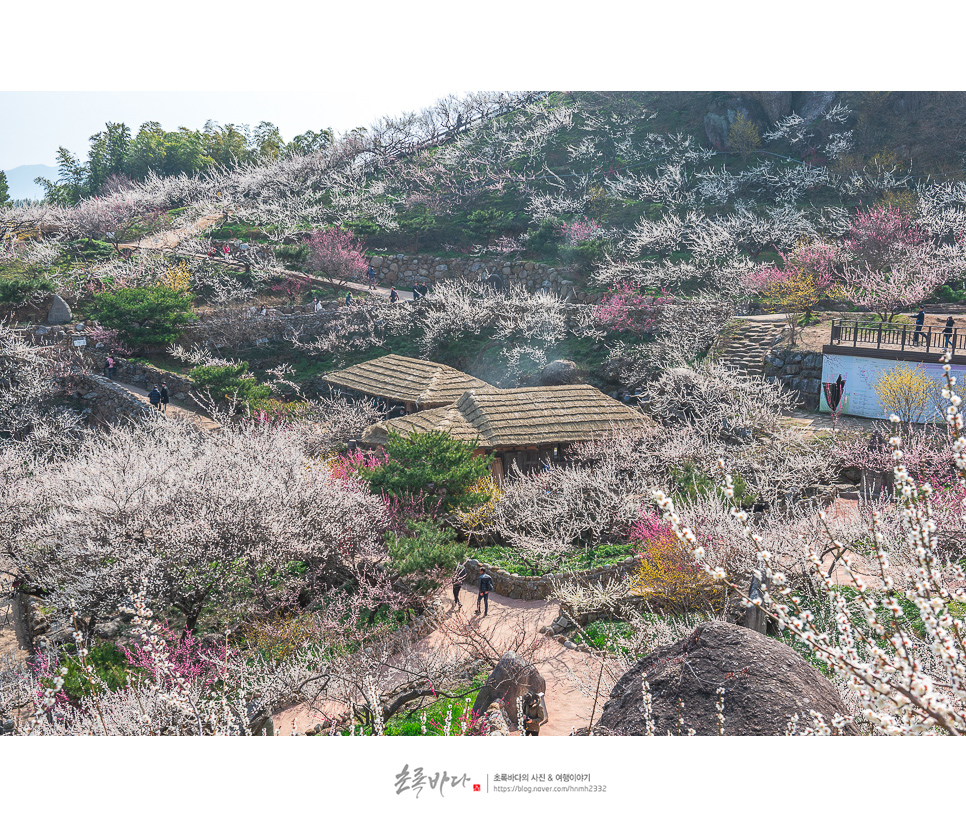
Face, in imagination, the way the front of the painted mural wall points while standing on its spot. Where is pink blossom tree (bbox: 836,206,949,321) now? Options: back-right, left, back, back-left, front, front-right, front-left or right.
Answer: back

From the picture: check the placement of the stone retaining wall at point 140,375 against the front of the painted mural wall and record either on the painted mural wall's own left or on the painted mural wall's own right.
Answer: on the painted mural wall's own right

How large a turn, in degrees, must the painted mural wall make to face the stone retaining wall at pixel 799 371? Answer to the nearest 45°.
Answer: approximately 135° to its right

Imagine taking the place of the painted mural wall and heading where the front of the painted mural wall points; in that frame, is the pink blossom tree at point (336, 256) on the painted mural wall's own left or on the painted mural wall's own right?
on the painted mural wall's own right

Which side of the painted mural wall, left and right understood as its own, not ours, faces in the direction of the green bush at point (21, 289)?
right

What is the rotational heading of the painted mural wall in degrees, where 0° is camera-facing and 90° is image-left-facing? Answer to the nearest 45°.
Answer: approximately 0°

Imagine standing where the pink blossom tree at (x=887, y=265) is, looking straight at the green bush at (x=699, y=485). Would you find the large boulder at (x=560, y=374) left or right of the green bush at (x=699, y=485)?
right
